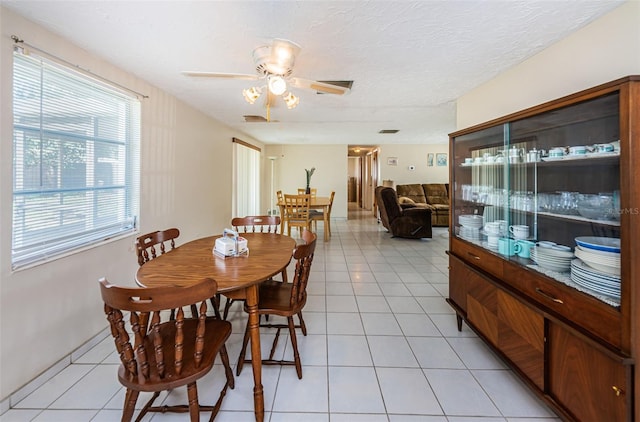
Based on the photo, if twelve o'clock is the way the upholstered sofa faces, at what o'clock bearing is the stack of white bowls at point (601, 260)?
The stack of white bowls is roughly at 12 o'clock from the upholstered sofa.

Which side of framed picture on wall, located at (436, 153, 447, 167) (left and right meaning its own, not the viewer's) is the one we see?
front

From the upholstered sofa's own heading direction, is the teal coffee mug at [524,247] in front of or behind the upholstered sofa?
in front

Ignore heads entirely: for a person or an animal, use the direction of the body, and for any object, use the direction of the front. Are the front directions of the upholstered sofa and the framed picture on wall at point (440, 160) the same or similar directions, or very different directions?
same or similar directions

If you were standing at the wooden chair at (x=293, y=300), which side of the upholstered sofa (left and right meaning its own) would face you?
front

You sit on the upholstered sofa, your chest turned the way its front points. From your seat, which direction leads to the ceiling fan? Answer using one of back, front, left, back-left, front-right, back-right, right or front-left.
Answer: front

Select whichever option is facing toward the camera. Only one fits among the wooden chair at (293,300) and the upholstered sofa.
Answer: the upholstered sofa

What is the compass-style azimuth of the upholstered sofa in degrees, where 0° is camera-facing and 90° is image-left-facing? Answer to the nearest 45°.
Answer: approximately 0°

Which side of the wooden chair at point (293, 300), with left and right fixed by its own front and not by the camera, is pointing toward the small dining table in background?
right

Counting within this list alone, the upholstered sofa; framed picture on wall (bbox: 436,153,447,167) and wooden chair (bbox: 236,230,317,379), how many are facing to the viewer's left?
1

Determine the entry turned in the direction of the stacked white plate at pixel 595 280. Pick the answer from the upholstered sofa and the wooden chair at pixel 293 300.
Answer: the upholstered sofa

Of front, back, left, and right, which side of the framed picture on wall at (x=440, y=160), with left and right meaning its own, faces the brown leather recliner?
front

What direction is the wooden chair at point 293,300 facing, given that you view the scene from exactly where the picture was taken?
facing to the left of the viewer

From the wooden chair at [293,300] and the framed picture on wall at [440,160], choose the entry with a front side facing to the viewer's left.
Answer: the wooden chair
